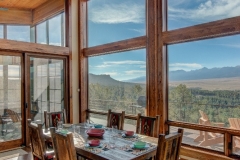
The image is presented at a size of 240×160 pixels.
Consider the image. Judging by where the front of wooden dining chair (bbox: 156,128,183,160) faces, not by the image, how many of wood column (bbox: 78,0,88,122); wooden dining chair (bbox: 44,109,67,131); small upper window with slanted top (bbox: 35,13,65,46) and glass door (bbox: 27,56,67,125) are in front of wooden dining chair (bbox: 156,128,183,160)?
4

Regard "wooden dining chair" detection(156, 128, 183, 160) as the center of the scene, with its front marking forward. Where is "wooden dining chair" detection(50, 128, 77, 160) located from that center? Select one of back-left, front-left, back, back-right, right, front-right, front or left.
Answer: front-left

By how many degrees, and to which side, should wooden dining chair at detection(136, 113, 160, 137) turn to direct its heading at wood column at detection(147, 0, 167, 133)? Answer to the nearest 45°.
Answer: approximately 135° to its right

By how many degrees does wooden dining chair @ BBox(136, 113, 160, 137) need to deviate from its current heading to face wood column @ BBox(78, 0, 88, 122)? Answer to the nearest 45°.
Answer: approximately 90° to its right

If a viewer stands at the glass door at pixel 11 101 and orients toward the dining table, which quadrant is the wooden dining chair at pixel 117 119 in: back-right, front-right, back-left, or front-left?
front-left

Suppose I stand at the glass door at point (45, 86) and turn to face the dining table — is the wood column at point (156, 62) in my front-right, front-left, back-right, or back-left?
front-left

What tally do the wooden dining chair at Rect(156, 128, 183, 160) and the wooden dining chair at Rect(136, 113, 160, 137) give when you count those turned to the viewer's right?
0

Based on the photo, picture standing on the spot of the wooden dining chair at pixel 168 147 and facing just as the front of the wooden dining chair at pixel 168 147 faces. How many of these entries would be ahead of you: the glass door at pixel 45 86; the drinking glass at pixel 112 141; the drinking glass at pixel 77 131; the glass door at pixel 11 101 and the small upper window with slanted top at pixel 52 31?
5

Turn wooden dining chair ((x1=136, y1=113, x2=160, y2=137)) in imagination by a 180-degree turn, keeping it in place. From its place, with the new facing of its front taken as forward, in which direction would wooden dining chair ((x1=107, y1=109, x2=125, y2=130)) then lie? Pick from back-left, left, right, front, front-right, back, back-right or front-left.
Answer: left

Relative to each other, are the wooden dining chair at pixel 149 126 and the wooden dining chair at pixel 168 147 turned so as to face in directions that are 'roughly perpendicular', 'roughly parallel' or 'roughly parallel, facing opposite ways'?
roughly perpendicular

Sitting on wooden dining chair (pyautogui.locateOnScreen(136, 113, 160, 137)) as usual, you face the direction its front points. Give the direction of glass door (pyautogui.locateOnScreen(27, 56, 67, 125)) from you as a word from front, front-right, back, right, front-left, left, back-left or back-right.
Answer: right

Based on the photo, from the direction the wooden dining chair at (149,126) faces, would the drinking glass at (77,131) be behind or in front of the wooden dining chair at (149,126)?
in front

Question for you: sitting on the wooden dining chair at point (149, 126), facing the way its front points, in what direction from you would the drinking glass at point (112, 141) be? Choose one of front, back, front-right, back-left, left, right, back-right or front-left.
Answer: front

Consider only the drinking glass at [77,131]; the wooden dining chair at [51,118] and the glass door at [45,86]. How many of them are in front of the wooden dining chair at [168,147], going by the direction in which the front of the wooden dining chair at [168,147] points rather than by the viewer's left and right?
3

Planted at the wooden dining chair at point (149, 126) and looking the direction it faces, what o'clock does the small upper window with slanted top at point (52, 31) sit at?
The small upper window with slanted top is roughly at 3 o'clock from the wooden dining chair.

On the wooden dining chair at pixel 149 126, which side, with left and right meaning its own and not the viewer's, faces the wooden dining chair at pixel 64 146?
front

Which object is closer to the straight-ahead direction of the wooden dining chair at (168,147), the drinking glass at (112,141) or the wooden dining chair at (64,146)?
the drinking glass

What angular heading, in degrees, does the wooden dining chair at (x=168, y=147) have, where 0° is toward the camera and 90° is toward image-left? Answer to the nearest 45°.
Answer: approximately 135°

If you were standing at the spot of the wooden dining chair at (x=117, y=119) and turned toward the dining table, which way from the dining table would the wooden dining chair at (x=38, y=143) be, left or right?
right

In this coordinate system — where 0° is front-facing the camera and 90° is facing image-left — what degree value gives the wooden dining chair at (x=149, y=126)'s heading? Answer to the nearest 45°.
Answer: approximately 45°

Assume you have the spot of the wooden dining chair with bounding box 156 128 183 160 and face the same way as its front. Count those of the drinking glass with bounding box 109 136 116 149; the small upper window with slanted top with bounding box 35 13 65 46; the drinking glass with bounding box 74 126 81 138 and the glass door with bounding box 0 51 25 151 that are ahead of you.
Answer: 4
